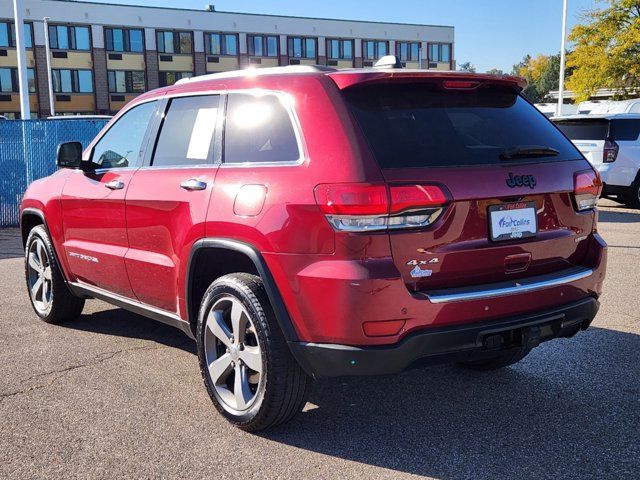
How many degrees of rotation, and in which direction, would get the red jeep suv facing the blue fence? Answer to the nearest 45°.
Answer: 0° — it already faces it

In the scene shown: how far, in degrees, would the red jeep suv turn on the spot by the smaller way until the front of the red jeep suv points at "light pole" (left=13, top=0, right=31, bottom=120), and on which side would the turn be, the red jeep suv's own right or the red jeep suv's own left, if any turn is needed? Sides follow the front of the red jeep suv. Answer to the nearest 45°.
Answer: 0° — it already faces it

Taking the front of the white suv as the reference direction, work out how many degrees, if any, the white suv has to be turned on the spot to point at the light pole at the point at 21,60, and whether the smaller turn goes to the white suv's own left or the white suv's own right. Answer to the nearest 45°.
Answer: approximately 135° to the white suv's own left

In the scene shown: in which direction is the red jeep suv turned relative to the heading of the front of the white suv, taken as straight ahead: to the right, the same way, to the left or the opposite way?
to the left

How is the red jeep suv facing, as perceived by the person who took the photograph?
facing away from the viewer and to the left of the viewer

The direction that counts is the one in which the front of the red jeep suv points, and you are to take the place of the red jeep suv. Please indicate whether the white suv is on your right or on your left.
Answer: on your right

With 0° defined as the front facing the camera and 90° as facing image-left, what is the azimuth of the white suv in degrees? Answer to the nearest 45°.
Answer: approximately 225°

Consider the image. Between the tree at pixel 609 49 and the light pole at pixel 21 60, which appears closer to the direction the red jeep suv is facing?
the light pole
